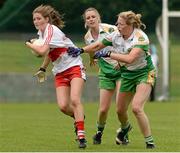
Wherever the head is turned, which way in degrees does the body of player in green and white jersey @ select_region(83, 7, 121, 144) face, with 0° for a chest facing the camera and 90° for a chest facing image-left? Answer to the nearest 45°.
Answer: approximately 45°

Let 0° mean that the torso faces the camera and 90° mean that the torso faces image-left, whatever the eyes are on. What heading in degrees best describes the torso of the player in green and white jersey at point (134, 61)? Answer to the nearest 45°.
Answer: approximately 45°

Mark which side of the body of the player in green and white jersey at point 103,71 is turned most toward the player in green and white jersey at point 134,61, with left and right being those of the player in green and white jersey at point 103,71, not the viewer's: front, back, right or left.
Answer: left
